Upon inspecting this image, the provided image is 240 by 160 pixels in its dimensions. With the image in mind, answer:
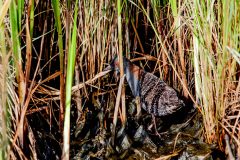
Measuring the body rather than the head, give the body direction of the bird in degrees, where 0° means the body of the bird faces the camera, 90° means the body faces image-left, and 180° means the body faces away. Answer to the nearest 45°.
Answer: approximately 90°
